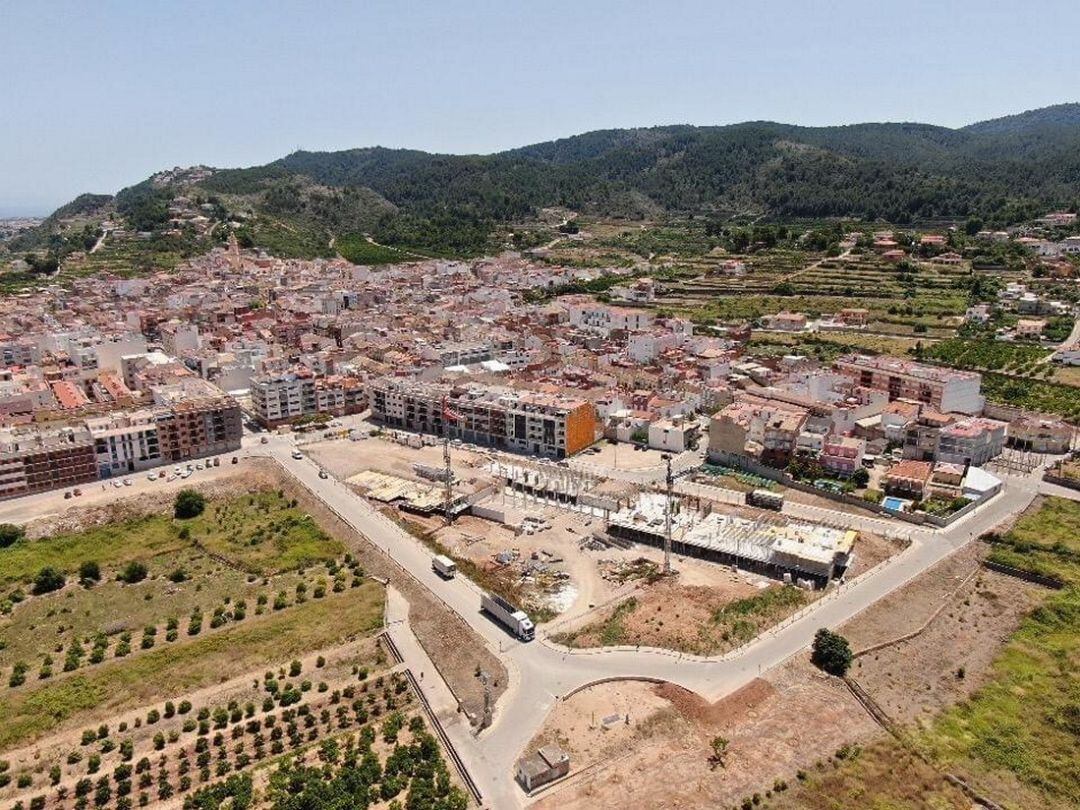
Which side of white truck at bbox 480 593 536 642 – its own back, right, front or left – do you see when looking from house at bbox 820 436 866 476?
left

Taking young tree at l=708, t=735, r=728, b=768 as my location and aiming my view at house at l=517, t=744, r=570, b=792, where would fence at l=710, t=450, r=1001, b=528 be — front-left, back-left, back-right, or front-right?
back-right

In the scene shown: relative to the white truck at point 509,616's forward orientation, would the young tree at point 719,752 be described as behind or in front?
in front

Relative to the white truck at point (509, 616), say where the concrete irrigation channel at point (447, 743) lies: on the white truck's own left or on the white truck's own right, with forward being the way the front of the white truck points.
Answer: on the white truck's own right

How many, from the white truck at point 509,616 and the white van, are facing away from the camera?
0

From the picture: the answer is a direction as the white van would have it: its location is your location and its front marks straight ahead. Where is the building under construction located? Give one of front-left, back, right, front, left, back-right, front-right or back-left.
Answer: front-left

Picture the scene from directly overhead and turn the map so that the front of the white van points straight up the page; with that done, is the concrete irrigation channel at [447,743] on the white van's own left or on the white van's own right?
on the white van's own right

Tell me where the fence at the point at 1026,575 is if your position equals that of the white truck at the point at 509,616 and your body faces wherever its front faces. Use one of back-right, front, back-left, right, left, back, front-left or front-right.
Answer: front-left

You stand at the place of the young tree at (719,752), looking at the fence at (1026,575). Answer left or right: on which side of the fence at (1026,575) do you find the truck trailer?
left

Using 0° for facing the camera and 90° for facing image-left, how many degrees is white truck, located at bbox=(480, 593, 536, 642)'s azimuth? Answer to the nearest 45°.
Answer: approximately 315°

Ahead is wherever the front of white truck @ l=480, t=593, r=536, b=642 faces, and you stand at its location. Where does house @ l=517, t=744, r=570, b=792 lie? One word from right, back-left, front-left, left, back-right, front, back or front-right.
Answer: front-right

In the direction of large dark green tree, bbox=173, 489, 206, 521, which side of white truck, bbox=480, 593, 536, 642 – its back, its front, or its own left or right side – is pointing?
back

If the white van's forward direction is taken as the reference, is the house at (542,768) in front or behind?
in front

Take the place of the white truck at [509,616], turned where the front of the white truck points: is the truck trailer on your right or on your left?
on your left

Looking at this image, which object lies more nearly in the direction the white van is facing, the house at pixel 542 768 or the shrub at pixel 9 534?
the house

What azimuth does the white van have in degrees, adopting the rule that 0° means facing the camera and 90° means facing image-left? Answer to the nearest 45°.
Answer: approximately 315°

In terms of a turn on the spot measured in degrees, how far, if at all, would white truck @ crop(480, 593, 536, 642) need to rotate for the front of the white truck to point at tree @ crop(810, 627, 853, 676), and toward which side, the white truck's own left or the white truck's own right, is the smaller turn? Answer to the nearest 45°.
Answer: approximately 45° to the white truck's own left

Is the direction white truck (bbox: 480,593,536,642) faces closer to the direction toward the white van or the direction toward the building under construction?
the building under construction
